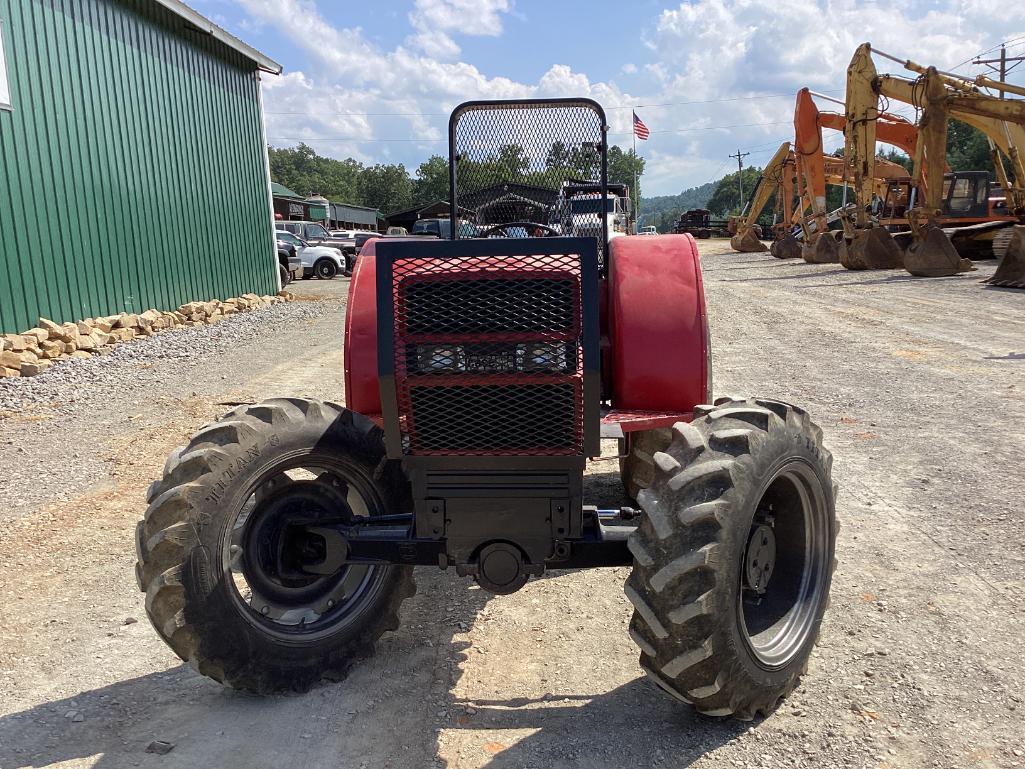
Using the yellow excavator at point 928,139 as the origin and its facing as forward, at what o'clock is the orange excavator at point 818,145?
The orange excavator is roughly at 2 o'clock from the yellow excavator.

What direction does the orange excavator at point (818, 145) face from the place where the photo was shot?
facing to the left of the viewer

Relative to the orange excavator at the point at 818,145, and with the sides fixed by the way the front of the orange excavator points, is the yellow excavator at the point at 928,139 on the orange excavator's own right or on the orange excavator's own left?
on the orange excavator's own left

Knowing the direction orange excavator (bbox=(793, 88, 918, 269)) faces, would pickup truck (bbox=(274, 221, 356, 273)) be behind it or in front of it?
in front

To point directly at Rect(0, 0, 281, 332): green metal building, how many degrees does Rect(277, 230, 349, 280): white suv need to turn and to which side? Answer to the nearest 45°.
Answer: approximately 90° to its right

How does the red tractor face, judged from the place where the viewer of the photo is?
facing the viewer

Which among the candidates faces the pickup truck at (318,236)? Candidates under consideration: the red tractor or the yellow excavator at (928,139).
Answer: the yellow excavator

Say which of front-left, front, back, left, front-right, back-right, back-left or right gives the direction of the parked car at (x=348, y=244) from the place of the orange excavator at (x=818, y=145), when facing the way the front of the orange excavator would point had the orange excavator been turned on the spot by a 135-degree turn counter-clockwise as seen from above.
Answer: back-right

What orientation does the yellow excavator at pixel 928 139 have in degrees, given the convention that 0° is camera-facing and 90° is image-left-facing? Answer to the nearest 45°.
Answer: approximately 90°
